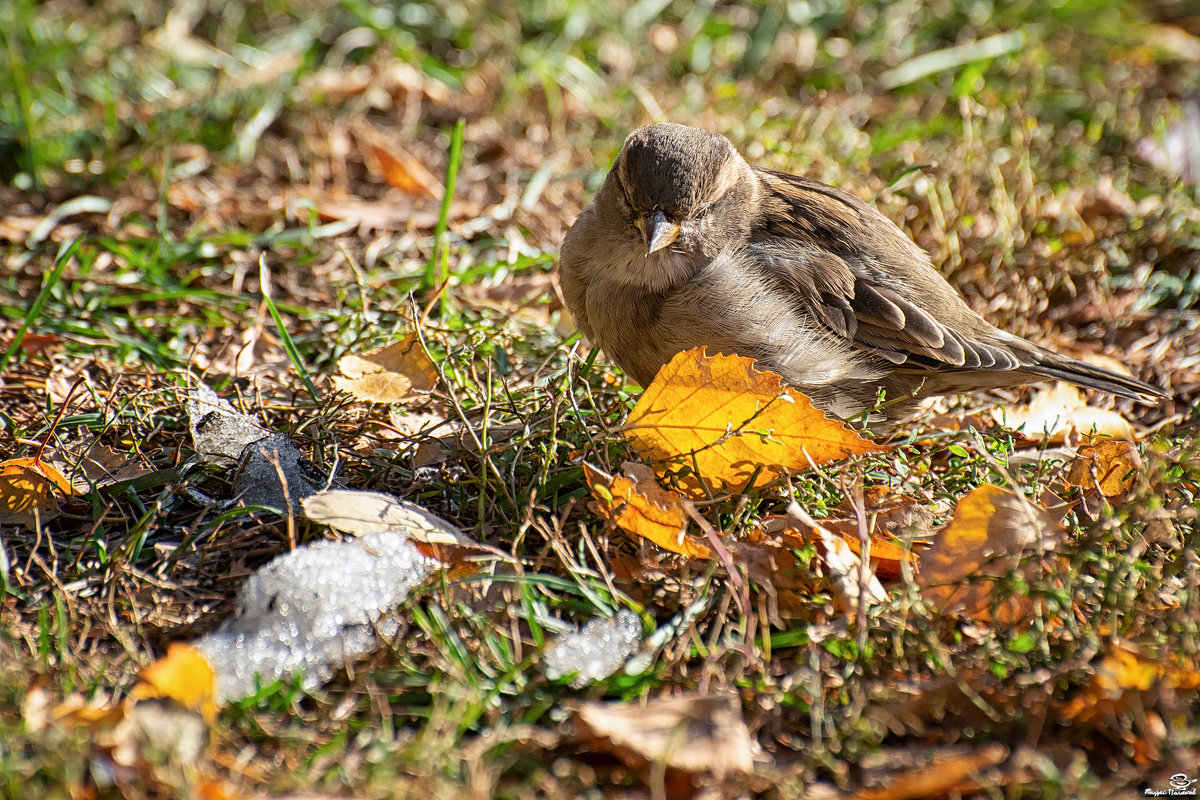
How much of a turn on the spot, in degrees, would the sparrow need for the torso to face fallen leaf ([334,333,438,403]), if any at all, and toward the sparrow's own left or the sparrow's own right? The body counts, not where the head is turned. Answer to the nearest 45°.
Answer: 0° — it already faces it

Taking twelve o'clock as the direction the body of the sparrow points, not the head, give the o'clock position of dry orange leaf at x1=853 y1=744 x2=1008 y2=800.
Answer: The dry orange leaf is roughly at 10 o'clock from the sparrow.

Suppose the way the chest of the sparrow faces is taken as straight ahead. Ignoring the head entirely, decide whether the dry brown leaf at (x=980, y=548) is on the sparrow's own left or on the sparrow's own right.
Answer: on the sparrow's own left

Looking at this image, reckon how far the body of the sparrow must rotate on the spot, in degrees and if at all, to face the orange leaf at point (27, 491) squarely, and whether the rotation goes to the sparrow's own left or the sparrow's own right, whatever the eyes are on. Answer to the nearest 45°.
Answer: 0° — it already faces it

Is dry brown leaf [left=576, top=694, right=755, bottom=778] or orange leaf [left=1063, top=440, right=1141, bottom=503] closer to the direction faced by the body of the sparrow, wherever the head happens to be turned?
the dry brown leaf

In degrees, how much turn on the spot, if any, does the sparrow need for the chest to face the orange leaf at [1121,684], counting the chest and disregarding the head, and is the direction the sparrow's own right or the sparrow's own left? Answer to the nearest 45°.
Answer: approximately 90° to the sparrow's own left

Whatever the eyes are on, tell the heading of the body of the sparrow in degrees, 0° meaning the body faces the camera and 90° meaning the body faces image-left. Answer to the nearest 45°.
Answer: approximately 45°

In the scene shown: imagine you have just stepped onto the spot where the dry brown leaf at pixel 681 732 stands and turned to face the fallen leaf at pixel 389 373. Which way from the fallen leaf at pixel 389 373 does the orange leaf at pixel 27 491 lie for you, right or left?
left

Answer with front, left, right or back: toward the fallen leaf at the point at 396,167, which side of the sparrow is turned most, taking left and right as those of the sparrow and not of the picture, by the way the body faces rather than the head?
right

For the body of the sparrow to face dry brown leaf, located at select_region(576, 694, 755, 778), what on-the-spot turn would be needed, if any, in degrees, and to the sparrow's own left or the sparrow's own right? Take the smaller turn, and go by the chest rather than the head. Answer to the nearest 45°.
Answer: approximately 45° to the sparrow's own left
